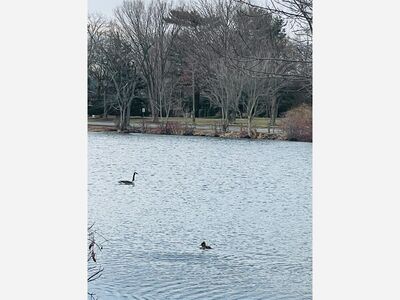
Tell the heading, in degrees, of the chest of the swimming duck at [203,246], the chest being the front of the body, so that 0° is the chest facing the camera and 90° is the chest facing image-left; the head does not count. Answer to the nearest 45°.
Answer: approximately 90°
